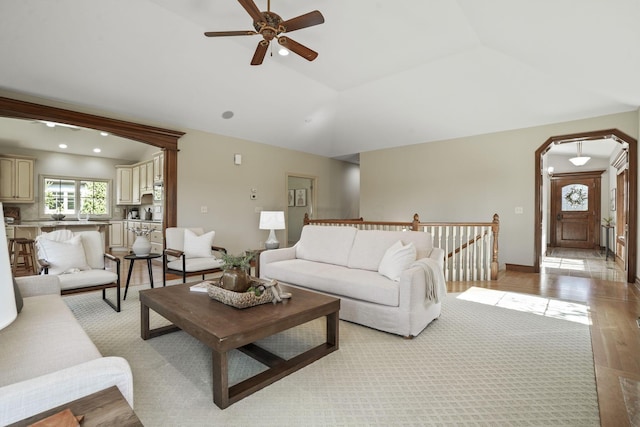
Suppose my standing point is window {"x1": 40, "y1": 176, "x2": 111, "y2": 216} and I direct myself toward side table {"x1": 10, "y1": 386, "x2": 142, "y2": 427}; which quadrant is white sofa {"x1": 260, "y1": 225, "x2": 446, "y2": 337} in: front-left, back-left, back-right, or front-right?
front-left

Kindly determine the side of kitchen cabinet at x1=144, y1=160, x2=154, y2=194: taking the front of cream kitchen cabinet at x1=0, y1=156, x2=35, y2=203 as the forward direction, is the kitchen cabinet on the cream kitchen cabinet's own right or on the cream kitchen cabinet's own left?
on the cream kitchen cabinet's own left

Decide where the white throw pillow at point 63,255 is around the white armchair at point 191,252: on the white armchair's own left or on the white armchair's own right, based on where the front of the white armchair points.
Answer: on the white armchair's own right

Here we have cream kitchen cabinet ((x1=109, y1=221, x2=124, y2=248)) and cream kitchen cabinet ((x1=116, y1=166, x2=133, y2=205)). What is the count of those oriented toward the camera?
2

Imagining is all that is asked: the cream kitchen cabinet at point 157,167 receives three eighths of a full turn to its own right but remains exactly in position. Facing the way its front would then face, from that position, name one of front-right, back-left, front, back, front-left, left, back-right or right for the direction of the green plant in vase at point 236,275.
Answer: back

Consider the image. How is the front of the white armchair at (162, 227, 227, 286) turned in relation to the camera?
facing the viewer and to the right of the viewer

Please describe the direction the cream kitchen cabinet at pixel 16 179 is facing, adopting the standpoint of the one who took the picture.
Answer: facing the viewer

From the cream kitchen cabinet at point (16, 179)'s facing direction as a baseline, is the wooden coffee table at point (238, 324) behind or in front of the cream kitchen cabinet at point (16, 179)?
in front

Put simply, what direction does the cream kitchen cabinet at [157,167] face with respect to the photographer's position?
facing the viewer and to the left of the viewer

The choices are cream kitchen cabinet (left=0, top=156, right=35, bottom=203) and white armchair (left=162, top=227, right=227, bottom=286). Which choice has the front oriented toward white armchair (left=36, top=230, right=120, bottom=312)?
the cream kitchen cabinet

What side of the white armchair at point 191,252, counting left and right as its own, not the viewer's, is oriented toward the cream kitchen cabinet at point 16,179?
back

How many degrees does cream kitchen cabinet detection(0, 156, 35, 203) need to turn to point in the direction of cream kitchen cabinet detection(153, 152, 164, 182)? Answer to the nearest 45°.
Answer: approximately 45° to its left

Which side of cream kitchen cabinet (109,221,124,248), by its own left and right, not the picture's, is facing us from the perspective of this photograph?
front

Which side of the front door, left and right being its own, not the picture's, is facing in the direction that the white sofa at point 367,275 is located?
front

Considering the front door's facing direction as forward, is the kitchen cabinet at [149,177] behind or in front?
in front
